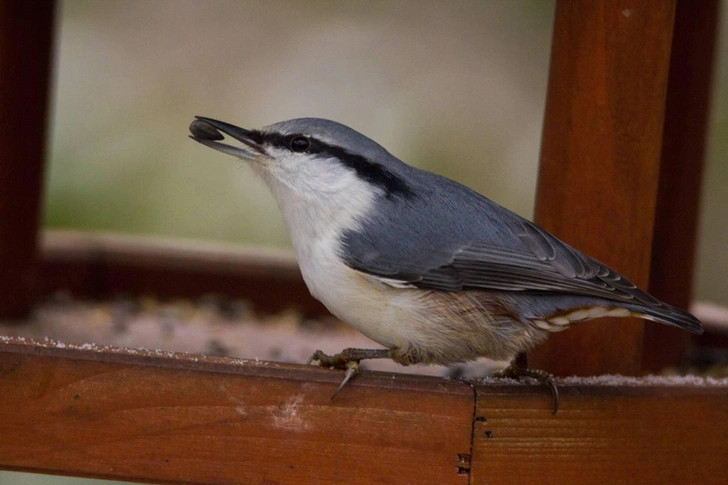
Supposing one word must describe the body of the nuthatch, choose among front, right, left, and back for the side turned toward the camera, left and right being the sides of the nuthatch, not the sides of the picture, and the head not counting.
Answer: left
